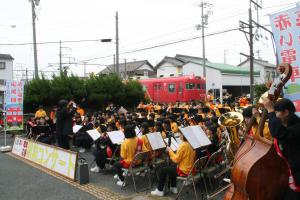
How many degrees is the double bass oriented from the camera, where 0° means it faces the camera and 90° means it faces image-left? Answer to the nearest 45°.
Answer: approximately 135°

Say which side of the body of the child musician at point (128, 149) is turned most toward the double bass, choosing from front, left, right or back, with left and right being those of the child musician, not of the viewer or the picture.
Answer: back

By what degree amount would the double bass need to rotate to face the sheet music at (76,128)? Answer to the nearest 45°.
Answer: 0° — it already faces it

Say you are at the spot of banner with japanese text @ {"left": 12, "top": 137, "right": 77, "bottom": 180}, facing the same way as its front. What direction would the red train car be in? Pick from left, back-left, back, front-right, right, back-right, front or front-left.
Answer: back

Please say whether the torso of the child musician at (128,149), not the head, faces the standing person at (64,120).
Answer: yes

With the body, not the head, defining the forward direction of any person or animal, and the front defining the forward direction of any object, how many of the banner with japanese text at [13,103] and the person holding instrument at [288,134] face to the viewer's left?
1

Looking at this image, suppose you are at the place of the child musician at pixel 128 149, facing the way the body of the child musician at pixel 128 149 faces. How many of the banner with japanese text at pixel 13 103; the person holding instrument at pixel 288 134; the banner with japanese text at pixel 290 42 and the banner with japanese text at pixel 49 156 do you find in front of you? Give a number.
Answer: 2

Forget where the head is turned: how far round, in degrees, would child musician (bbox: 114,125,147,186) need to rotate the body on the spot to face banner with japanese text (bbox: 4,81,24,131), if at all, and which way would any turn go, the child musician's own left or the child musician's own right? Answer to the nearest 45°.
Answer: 0° — they already face it

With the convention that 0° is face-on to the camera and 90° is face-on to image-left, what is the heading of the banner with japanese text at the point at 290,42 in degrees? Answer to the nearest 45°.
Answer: approximately 0°
